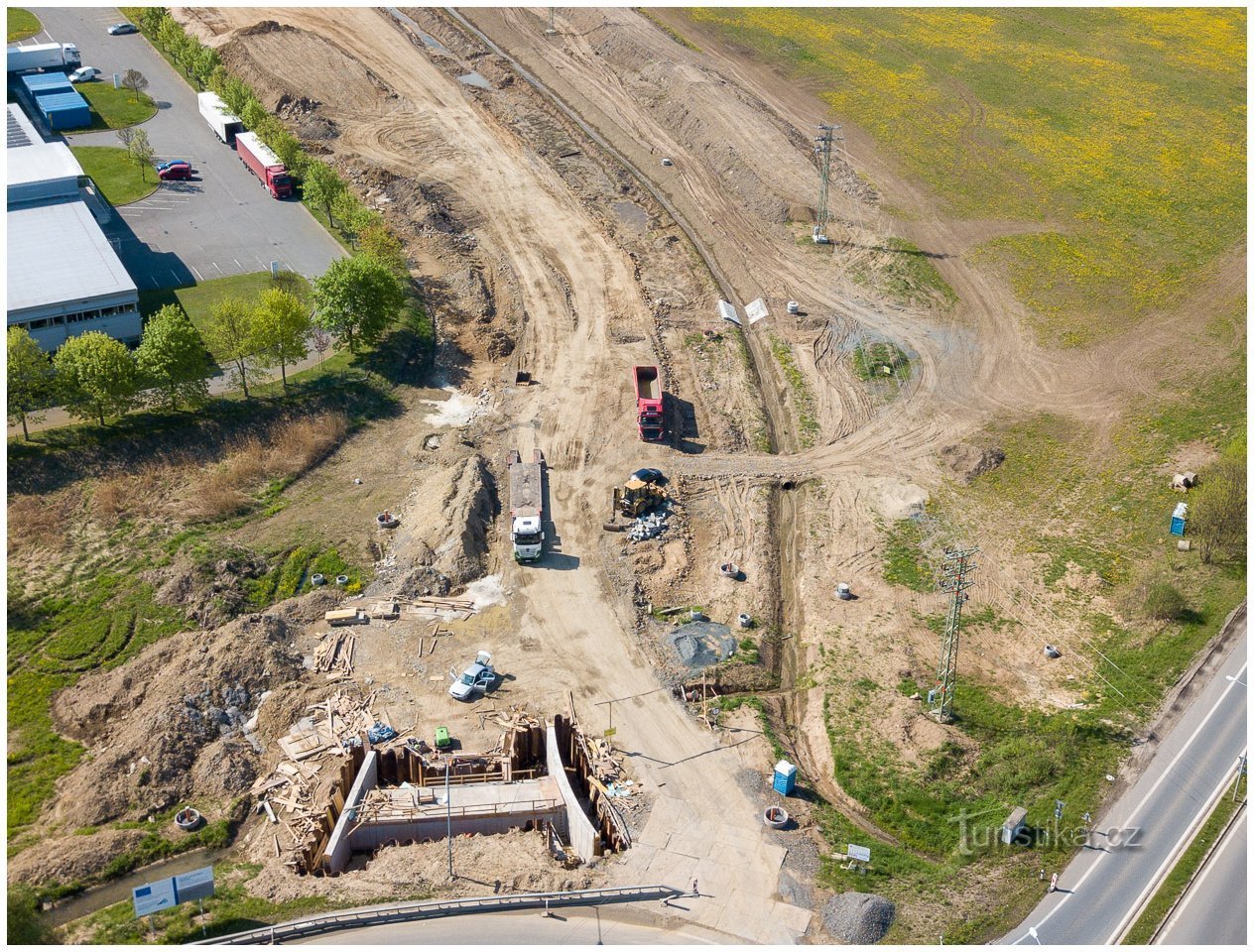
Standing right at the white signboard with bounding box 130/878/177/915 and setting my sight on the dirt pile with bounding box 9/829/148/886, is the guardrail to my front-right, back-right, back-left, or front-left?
back-right

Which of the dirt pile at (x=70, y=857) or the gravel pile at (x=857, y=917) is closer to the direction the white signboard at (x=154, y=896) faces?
the gravel pile

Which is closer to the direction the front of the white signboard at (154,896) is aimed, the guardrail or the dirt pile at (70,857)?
the guardrail

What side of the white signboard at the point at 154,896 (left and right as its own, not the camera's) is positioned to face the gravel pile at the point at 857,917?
left

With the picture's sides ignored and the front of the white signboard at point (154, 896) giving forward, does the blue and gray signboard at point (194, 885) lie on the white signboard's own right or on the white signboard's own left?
on the white signboard's own left

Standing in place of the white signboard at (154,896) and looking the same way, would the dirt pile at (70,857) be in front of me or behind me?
behind

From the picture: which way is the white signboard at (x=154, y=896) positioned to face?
toward the camera

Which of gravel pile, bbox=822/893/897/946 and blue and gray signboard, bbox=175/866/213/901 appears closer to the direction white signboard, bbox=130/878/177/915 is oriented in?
the gravel pile
